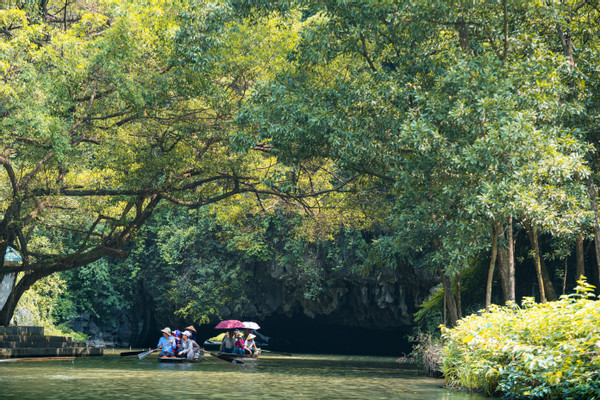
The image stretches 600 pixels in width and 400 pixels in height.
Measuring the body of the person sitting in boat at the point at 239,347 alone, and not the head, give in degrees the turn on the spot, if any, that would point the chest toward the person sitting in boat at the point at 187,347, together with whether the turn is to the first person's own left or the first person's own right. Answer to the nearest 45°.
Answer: approximately 90° to the first person's own right

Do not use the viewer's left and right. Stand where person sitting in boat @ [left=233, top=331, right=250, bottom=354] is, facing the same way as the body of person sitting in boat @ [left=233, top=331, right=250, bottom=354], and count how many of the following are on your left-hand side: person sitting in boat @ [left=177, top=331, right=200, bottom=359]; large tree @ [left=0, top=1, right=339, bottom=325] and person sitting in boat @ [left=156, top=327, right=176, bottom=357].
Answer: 0

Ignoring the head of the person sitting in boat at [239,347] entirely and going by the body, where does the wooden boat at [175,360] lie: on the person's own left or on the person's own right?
on the person's own right

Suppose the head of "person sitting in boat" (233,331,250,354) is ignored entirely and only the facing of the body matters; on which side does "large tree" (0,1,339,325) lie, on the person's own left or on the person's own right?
on the person's own right

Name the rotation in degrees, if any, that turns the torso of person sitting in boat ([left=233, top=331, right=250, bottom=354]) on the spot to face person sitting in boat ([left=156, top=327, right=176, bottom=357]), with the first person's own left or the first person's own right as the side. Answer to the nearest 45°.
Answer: approximately 90° to the first person's own right

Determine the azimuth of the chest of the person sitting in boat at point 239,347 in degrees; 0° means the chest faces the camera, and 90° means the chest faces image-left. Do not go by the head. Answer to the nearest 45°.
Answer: approximately 315°
